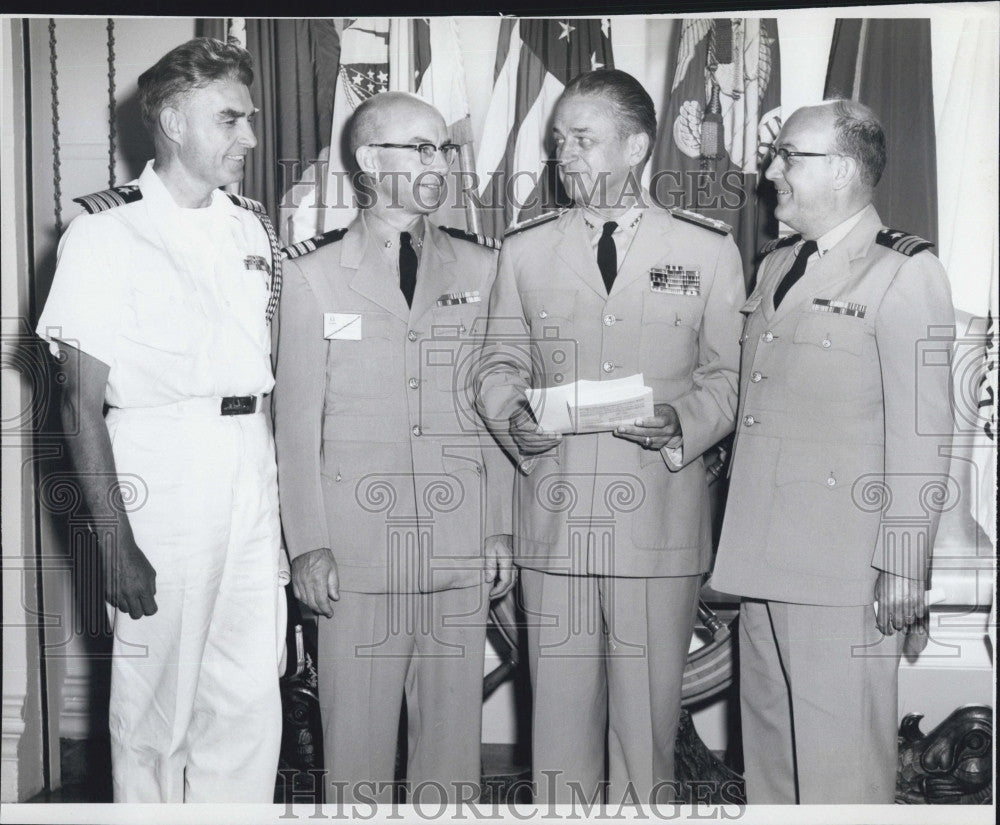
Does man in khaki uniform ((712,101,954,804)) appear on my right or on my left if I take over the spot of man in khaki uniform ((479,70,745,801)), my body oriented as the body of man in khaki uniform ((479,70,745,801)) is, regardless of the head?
on my left

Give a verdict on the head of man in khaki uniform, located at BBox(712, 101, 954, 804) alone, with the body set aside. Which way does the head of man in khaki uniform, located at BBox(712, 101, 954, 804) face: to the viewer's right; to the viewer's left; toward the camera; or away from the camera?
to the viewer's left

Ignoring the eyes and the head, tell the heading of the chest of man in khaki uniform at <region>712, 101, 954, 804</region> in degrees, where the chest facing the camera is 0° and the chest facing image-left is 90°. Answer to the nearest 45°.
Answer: approximately 45°

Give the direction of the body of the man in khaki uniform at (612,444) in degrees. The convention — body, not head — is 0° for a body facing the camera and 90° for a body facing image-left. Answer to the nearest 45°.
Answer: approximately 0°
